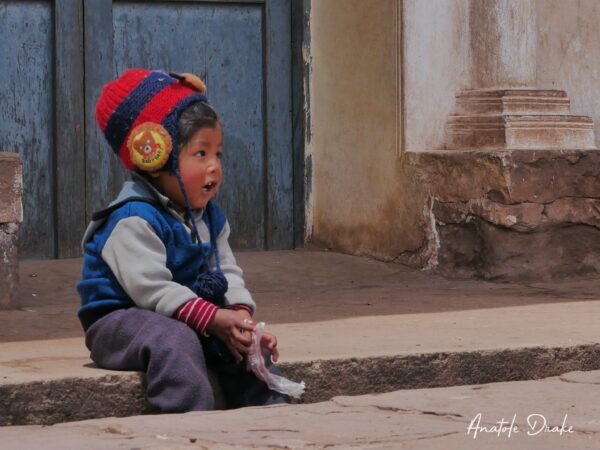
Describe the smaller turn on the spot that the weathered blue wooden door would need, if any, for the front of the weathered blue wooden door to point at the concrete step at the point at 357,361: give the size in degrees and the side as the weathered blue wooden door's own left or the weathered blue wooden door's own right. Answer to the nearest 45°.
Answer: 0° — it already faces it

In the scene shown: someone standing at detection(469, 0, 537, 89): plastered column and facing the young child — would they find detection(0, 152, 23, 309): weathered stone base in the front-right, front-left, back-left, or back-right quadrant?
front-right

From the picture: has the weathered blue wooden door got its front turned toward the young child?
yes

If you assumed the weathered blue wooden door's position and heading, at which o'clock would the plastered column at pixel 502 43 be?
The plastered column is roughly at 9 o'clock from the weathered blue wooden door.

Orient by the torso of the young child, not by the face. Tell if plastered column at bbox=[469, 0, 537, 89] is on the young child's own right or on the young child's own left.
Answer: on the young child's own left

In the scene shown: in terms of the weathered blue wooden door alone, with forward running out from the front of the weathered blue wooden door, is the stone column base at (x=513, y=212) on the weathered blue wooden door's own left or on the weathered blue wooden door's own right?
on the weathered blue wooden door's own left

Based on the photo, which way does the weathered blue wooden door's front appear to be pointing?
toward the camera

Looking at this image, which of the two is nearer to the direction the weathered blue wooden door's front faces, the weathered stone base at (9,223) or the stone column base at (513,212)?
the weathered stone base

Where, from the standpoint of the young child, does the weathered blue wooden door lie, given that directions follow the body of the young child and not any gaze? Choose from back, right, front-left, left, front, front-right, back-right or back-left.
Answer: back-left

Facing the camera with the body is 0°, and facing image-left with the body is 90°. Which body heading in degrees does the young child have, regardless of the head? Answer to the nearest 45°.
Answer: approximately 315°

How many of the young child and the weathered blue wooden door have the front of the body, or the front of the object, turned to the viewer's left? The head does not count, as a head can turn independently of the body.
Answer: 0
